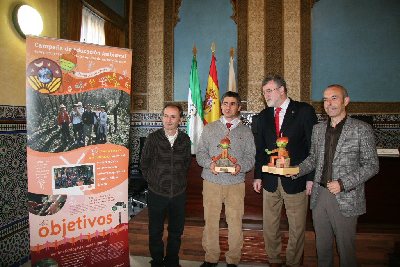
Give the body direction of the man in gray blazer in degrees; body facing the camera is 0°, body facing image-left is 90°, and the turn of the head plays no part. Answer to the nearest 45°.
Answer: approximately 45°

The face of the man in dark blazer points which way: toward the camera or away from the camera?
toward the camera

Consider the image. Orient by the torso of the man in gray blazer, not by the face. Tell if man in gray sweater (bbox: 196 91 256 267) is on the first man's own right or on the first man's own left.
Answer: on the first man's own right

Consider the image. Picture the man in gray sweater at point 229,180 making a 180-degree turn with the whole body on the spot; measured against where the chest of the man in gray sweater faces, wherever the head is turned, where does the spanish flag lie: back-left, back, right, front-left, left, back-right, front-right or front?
front

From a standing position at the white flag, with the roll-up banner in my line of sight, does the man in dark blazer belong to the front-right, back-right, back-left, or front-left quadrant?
front-left

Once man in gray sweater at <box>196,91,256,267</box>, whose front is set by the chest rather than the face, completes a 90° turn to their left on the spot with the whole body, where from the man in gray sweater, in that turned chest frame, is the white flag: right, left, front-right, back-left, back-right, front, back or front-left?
left

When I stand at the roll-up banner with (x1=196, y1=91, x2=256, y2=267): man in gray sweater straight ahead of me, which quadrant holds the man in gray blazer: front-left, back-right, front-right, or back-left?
front-right

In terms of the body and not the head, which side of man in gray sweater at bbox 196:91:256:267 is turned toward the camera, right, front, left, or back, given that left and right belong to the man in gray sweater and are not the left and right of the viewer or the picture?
front

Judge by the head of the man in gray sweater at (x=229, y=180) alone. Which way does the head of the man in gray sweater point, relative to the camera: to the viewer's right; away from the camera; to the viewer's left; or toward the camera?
toward the camera

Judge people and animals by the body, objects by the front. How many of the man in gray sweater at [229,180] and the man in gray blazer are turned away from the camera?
0

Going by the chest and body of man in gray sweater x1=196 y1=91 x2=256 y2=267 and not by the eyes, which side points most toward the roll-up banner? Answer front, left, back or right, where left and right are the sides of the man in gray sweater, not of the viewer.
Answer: right
